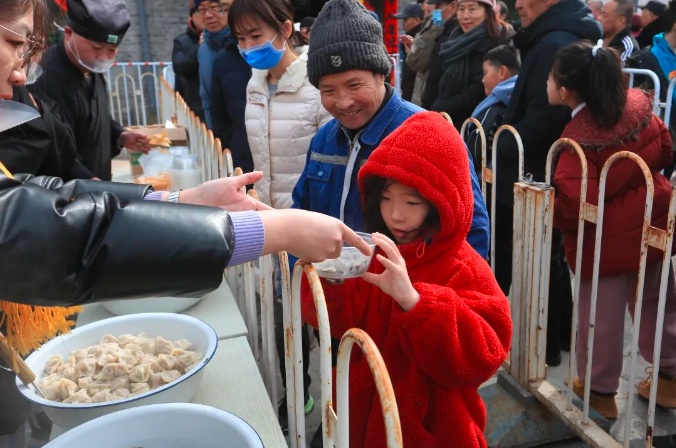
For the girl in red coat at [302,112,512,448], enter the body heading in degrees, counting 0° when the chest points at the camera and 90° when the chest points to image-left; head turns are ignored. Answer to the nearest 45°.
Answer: approximately 45°

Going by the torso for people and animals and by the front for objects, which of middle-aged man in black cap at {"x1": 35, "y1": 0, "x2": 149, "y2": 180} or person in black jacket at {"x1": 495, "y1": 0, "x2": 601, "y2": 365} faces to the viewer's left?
the person in black jacket

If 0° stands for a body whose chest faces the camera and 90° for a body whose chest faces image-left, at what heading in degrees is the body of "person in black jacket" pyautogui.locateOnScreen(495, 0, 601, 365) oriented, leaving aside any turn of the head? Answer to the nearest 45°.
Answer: approximately 90°

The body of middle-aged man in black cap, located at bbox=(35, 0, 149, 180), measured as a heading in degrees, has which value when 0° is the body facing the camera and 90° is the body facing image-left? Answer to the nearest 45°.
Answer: approximately 315°

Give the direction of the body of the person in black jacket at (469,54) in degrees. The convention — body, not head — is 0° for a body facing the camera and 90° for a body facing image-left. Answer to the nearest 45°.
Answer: approximately 45°

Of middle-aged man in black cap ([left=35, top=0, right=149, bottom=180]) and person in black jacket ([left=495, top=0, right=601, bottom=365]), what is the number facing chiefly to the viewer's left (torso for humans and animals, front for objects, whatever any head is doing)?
1

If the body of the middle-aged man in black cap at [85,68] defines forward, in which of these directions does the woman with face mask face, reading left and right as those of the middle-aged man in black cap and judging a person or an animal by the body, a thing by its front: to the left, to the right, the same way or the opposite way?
to the right

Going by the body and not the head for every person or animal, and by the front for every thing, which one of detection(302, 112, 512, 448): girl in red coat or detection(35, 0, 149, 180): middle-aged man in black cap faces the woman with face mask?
the middle-aged man in black cap

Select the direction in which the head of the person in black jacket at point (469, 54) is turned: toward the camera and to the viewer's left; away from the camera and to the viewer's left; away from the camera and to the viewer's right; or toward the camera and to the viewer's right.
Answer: toward the camera and to the viewer's left
